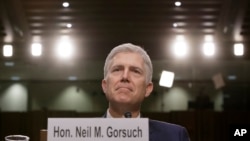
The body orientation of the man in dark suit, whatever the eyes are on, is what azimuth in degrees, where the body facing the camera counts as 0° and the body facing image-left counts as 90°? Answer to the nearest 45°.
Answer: approximately 0°

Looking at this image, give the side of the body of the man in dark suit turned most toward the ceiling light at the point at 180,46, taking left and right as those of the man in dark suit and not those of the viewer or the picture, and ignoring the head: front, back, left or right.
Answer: back

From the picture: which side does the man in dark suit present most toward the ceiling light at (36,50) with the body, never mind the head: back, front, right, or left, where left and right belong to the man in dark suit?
back

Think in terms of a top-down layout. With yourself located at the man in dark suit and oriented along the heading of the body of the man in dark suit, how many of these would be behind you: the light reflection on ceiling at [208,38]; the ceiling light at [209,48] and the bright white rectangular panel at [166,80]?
3

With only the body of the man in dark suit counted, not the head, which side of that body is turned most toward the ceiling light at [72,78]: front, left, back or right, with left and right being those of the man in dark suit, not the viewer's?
back

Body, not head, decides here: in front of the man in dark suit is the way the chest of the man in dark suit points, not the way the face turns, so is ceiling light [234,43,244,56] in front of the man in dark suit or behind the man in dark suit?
behind

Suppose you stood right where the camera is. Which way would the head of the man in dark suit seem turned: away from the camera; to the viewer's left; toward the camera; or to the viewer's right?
toward the camera

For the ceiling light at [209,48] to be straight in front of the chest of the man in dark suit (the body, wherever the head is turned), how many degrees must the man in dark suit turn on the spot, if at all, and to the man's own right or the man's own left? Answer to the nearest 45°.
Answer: approximately 180°

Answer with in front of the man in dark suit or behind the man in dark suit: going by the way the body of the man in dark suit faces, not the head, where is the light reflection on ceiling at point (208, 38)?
behind

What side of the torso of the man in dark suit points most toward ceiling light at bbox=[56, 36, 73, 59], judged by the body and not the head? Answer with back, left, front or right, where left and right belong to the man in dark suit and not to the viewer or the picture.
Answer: back

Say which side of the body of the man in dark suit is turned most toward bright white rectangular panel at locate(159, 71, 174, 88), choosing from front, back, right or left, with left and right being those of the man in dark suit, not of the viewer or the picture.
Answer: back
